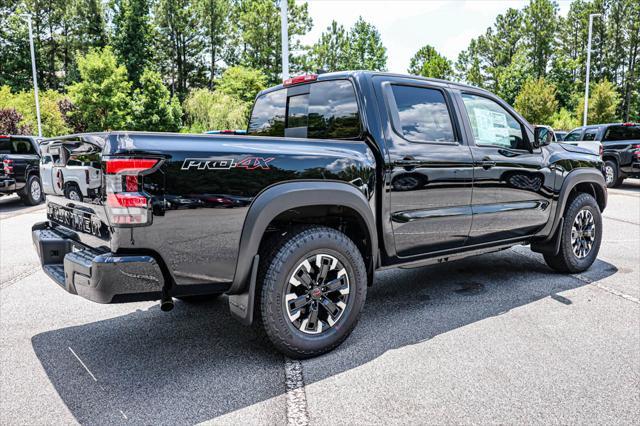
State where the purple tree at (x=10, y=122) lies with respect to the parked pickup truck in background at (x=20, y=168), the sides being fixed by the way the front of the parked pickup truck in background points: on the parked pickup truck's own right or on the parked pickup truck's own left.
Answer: on the parked pickup truck's own left

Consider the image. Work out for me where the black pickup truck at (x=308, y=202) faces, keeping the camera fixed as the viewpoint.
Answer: facing away from the viewer and to the right of the viewer
